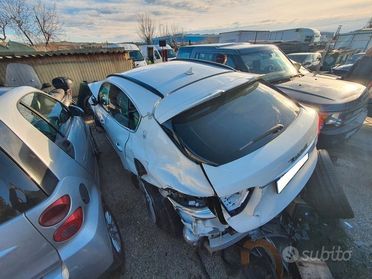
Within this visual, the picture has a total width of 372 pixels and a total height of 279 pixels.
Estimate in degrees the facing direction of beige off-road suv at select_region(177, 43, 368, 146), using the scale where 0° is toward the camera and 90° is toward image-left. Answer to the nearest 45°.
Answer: approximately 315°

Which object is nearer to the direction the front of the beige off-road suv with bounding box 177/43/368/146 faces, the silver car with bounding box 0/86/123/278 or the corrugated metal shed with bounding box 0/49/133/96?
the silver car

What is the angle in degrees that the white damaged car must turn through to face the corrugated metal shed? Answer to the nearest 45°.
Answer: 0° — it already faces it

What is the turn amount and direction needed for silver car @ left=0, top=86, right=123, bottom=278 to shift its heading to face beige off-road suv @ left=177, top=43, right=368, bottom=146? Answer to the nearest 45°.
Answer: approximately 45° to its right

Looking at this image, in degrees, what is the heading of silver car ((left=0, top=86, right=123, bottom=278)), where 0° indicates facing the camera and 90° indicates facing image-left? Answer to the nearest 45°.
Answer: approximately 225°

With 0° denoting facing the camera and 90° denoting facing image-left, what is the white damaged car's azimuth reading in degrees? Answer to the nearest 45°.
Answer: approximately 135°

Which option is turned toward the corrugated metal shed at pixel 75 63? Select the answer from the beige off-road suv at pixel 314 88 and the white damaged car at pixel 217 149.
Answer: the white damaged car

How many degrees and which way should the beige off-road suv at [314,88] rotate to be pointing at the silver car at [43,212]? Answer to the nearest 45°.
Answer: approximately 90° to its right

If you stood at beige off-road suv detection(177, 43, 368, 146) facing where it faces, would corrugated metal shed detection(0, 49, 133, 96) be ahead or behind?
behind

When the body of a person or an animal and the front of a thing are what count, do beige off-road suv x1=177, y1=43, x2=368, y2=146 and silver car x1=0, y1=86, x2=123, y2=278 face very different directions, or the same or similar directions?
very different directions
